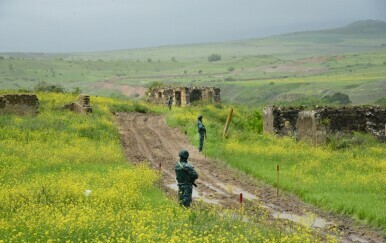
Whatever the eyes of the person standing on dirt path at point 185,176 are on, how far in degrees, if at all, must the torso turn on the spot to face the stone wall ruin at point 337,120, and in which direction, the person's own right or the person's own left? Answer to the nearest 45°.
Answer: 0° — they already face it

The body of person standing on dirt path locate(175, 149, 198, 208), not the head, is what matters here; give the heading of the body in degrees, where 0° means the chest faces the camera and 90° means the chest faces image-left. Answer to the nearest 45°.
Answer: approximately 225°

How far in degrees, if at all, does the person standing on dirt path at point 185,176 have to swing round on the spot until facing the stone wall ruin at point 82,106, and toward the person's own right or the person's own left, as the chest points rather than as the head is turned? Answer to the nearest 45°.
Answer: approximately 45° to the person's own left

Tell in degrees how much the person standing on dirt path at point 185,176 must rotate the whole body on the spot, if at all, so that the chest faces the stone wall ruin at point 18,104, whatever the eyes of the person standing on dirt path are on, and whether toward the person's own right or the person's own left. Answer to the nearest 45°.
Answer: approximately 90° to the person's own left

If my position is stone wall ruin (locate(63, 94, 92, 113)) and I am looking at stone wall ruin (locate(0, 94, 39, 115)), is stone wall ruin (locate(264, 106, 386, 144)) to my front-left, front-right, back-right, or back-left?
back-left
